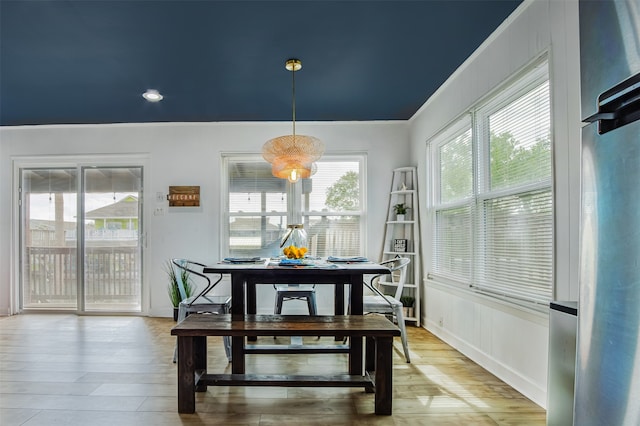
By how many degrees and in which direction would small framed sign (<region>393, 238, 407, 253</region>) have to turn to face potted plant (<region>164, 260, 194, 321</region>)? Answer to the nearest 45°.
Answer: approximately 90° to its right

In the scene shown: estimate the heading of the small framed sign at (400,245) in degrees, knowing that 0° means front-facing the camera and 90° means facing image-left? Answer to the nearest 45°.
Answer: approximately 0°

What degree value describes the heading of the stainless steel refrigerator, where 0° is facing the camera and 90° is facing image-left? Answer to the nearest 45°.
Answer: approximately 45°

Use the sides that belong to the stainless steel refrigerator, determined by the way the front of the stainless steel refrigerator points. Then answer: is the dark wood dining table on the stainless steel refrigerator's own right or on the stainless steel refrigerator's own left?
on the stainless steel refrigerator's own right

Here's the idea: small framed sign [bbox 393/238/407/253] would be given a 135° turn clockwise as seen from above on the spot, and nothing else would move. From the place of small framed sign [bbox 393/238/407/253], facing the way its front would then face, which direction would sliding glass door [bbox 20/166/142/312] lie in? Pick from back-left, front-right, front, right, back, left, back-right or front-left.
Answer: front-left
